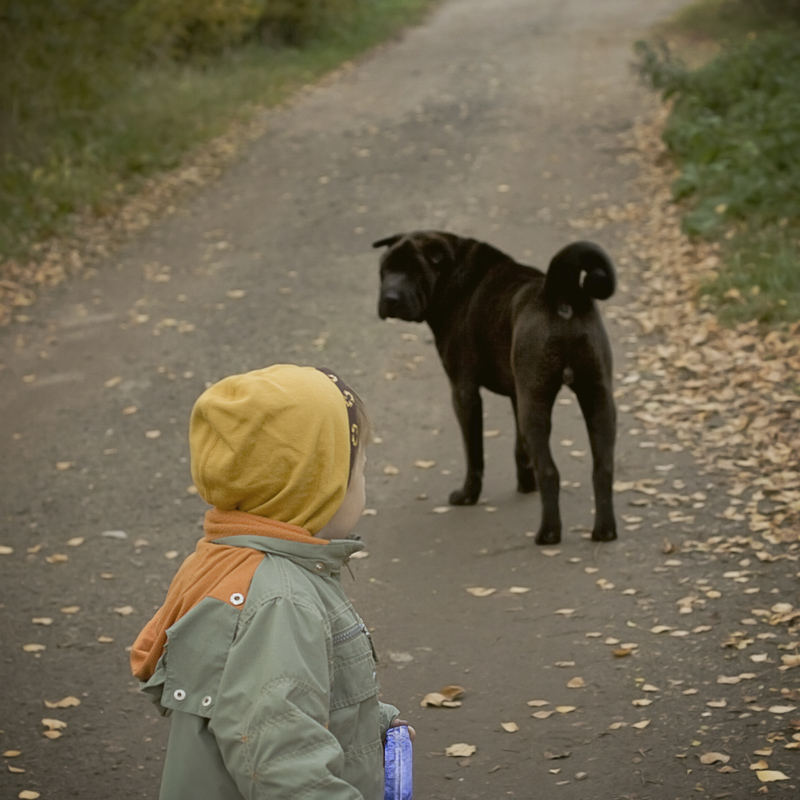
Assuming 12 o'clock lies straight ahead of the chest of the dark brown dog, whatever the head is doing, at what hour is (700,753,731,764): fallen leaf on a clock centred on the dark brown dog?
The fallen leaf is roughly at 7 o'clock from the dark brown dog.

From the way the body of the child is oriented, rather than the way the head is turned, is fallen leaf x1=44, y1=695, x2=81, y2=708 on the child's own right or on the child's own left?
on the child's own left

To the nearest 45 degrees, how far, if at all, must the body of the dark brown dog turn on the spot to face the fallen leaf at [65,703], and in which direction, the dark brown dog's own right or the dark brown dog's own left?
approximately 90° to the dark brown dog's own left

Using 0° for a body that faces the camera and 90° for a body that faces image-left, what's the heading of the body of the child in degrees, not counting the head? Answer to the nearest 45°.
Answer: approximately 270°

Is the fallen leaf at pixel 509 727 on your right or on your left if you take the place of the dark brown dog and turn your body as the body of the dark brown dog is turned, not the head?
on your left

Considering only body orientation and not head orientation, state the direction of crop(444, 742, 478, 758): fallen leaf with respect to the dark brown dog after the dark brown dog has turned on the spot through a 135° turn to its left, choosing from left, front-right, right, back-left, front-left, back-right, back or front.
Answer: front

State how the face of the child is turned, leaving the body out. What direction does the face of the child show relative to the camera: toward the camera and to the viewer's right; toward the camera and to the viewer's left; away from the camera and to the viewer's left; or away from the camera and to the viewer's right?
away from the camera and to the viewer's right

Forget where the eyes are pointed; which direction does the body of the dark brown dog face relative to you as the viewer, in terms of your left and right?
facing away from the viewer and to the left of the viewer
